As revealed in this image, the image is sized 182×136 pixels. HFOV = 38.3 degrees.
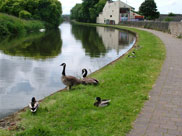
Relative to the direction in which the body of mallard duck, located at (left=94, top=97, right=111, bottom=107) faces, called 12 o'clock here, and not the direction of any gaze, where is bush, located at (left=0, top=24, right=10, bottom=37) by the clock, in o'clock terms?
The bush is roughly at 2 o'clock from the mallard duck.

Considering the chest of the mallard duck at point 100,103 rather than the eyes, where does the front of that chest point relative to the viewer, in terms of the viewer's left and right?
facing to the left of the viewer
